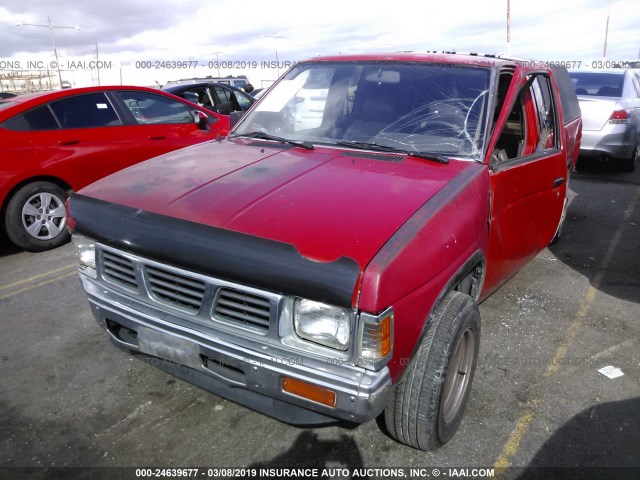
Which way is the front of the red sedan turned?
to the viewer's right

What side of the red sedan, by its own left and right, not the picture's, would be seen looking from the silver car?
front

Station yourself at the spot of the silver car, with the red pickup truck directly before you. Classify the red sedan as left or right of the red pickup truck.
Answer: right

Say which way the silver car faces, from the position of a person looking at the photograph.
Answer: facing away from the viewer and to the right of the viewer

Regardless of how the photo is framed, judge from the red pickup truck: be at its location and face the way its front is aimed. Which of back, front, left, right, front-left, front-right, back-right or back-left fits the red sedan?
right

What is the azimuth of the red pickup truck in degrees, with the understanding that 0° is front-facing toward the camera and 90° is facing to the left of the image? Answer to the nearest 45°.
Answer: approximately 45°

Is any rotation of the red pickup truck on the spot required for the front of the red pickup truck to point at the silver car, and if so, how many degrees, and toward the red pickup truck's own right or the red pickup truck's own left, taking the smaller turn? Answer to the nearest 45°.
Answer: approximately 180°

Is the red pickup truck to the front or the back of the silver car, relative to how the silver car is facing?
to the back

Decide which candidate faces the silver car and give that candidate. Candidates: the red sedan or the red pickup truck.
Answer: the red sedan
